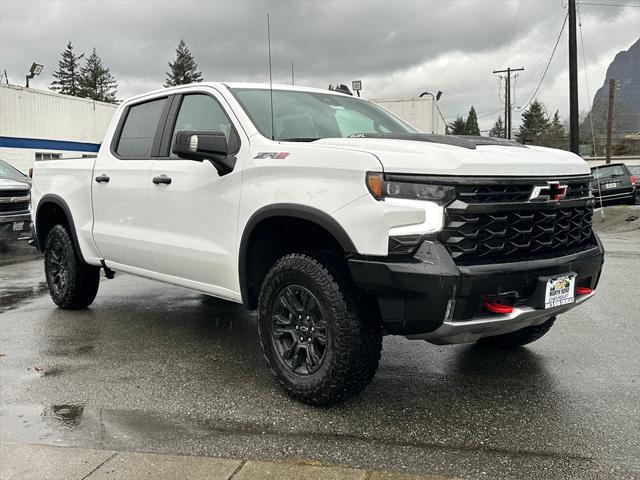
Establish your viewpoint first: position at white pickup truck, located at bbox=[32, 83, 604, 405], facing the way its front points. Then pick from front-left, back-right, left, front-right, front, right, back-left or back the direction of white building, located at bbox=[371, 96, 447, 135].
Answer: back-left

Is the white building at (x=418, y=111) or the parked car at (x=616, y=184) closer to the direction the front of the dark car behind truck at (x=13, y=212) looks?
the parked car

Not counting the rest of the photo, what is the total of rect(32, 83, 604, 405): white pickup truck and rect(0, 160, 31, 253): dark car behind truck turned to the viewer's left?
0

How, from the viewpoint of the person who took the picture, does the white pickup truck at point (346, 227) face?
facing the viewer and to the right of the viewer

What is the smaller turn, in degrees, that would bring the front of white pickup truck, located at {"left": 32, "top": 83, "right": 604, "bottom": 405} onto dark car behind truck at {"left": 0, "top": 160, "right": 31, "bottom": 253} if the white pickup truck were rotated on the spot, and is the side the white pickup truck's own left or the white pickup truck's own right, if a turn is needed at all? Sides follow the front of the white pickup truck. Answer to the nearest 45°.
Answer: approximately 180°

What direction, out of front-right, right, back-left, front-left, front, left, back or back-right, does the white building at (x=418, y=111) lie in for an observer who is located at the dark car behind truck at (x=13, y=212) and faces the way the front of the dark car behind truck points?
left

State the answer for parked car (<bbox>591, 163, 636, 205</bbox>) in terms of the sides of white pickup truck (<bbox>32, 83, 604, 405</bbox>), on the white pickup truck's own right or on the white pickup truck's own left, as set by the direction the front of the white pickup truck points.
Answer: on the white pickup truck's own left

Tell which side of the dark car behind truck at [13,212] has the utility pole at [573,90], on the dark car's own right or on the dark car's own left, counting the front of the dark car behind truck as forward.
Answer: on the dark car's own left

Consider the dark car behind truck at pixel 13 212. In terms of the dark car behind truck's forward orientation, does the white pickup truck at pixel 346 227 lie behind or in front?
in front

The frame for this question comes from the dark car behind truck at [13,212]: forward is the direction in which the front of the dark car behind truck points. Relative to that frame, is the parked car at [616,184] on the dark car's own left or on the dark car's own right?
on the dark car's own left
